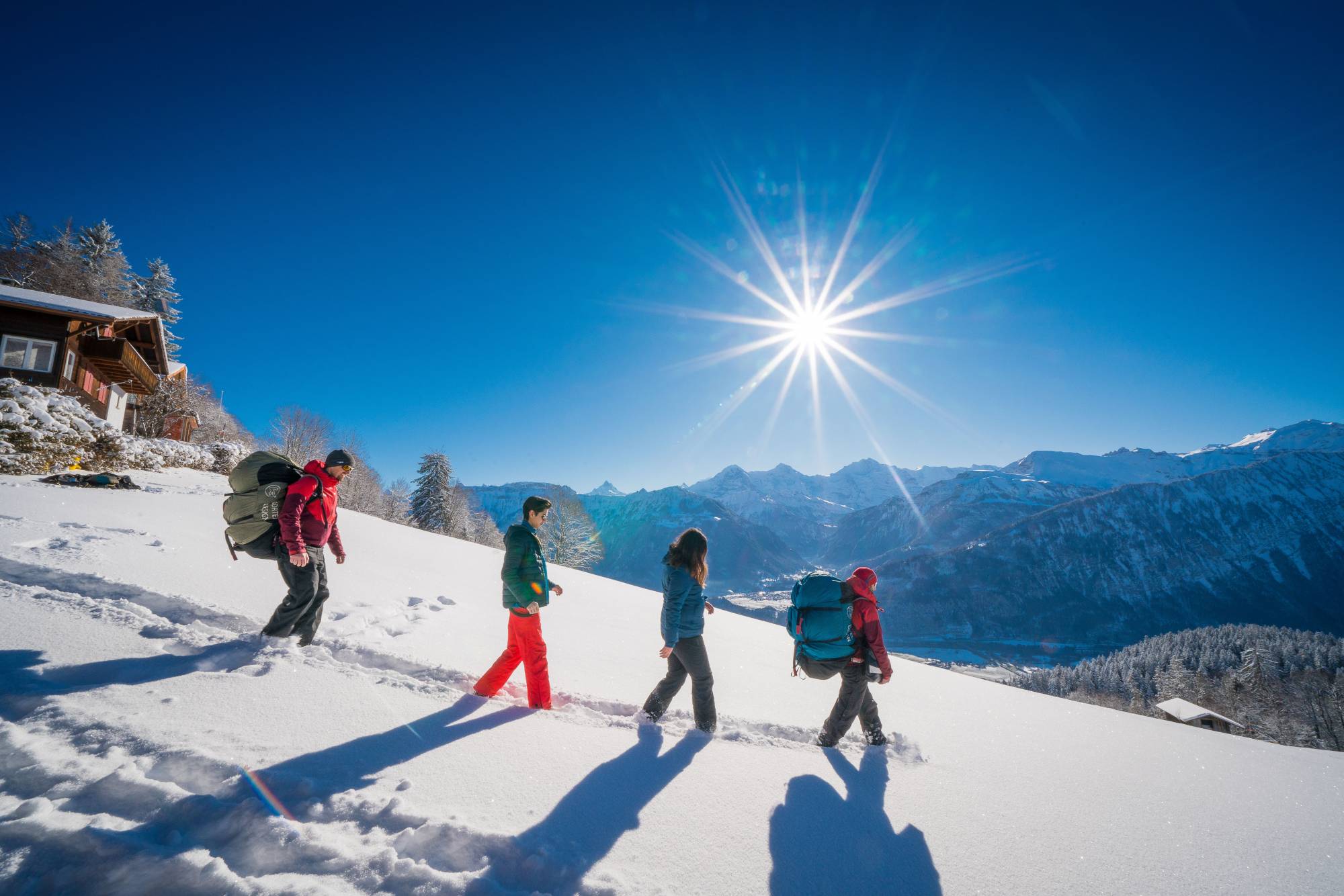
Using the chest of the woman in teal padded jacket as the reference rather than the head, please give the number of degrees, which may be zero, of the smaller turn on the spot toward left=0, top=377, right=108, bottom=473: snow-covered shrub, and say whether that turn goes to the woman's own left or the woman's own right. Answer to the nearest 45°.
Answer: approximately 135° to the woman's own left

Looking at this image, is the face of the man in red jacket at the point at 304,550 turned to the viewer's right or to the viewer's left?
to the viewer's right

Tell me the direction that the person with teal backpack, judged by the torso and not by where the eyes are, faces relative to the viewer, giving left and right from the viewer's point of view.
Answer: facing to the right of the viewer

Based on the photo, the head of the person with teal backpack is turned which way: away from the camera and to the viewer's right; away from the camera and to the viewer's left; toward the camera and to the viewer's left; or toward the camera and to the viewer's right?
away from the camera and to the viewer's right

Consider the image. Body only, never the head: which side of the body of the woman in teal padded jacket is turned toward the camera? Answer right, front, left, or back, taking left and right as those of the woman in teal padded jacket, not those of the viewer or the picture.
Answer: right

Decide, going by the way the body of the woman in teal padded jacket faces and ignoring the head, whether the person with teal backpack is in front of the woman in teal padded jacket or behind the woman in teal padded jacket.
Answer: in front

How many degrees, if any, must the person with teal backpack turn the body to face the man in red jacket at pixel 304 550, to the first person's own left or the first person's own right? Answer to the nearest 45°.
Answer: approximately 180°

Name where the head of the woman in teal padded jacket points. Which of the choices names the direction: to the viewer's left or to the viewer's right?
to the viewer's right

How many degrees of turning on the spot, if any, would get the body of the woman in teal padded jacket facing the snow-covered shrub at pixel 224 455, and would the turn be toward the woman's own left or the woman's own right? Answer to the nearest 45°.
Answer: approximately 135° to the woman's own left
